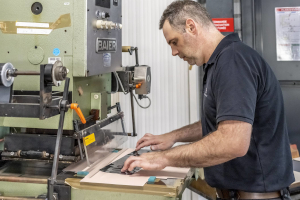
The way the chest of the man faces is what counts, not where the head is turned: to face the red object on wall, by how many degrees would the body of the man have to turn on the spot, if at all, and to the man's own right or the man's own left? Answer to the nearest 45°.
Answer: approximately 90° to the man's own right

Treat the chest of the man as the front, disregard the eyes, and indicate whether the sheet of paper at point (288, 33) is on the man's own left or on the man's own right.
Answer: on the man's own right

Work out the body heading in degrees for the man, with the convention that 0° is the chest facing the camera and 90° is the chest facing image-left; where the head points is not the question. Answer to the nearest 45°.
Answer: approximately 90°

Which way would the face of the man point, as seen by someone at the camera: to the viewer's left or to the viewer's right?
to the viewer's left
